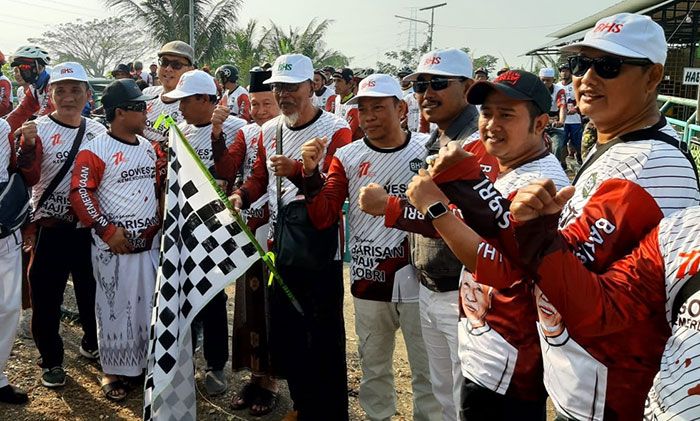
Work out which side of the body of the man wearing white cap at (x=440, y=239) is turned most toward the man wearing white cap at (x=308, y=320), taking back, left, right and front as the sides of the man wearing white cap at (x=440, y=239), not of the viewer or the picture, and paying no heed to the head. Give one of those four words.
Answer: right

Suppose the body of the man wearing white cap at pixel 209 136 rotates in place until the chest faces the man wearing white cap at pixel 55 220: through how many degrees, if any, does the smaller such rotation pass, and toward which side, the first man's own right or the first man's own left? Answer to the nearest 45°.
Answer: approximately 45° to the first man's own right

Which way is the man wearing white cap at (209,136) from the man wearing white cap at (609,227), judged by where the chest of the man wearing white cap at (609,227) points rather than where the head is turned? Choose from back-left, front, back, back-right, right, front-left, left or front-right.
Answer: right

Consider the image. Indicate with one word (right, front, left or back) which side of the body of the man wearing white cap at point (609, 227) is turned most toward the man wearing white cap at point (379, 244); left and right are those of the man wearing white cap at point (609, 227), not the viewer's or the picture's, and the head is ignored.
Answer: right

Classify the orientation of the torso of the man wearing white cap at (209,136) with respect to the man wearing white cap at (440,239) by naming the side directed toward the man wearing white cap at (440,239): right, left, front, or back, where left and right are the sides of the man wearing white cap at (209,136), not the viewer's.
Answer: left

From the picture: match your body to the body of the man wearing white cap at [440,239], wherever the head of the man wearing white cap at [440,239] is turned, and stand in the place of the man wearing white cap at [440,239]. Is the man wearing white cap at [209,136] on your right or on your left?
on your right

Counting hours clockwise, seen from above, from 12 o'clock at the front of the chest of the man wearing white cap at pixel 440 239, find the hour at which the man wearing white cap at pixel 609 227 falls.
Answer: the man wearing white cap at pixel 609 227 is roughly at 10 o'clock from the man wearing white cap at pixel 440 239.

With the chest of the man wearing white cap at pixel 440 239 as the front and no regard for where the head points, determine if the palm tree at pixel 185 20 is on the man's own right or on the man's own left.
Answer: on the man's own right

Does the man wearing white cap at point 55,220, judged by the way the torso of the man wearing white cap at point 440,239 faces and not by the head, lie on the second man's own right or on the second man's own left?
on the second man's own right

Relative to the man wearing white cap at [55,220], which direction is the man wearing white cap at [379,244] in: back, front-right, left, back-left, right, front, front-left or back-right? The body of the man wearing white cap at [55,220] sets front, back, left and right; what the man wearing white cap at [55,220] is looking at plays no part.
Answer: front-left
